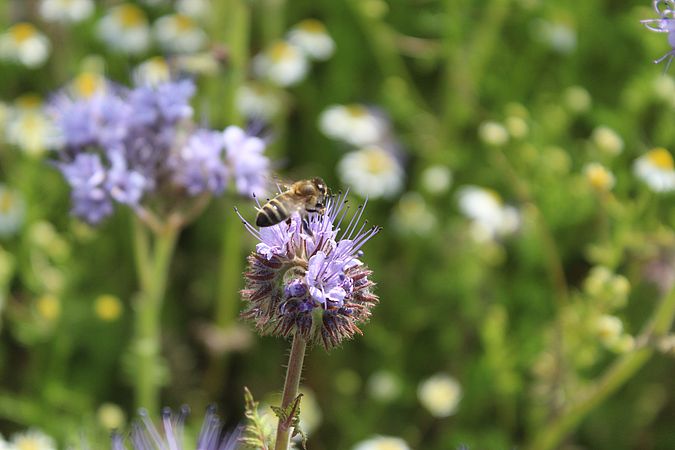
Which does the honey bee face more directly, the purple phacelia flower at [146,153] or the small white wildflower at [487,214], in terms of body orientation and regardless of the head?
the small white wildflower

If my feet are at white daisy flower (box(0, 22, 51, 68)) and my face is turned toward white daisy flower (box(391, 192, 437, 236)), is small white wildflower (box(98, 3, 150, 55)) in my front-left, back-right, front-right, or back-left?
front-left

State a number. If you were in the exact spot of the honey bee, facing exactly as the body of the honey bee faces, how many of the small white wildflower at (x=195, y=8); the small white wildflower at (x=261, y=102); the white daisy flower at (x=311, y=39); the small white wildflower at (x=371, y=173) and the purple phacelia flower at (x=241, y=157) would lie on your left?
5

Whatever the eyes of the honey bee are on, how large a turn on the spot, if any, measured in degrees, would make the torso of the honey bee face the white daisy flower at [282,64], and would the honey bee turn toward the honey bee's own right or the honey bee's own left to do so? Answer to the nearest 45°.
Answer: approximately 90° to the honey bee's own left

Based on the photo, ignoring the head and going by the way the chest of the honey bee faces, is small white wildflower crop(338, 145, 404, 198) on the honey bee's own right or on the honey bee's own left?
on the honey bee's own left

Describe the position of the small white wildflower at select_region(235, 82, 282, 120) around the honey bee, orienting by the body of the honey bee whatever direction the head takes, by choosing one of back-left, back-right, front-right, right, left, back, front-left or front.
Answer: left

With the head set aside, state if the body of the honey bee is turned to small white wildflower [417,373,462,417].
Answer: no

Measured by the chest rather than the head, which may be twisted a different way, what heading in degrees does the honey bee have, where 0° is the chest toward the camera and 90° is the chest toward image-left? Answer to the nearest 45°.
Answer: approximately 270°

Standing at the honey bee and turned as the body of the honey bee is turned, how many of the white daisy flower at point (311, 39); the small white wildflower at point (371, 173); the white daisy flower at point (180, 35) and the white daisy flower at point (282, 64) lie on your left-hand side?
4

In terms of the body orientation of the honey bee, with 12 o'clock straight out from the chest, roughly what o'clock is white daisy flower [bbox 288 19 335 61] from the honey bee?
The white daisy flower is roughly at 9 o'clock from the honey bee.

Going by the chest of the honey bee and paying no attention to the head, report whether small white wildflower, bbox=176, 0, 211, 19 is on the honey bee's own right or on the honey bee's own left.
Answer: on the honey bee's own left
